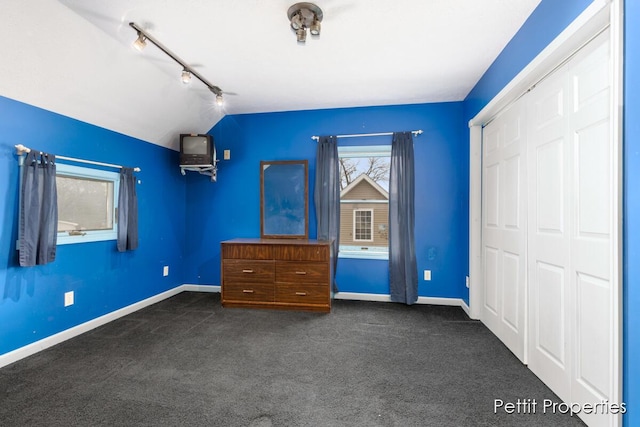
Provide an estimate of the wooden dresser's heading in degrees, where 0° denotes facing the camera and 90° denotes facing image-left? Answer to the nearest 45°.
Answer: approximately 0°

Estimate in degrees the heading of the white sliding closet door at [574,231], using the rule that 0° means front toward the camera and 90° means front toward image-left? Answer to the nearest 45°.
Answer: approximately 45°

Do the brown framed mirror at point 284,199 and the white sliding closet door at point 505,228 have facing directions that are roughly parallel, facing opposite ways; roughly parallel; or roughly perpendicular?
roughly perpendicular

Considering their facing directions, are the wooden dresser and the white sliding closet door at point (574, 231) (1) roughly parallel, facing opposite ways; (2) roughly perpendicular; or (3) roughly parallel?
roughly perpendicular

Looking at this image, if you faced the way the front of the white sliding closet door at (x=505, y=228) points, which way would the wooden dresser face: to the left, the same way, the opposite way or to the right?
to the left

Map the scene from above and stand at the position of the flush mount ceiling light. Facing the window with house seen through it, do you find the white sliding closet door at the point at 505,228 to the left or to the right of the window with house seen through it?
right

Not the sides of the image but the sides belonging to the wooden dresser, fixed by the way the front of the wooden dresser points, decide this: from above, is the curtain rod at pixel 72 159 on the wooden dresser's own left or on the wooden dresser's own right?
on the wooden dresser's own right

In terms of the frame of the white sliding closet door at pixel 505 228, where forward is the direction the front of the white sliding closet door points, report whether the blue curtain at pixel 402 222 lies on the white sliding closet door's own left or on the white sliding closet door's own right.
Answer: on the white sliding closet door's own right

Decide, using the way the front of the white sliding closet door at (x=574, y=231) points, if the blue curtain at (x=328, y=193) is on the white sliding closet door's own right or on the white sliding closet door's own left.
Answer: on the white sliding closet door's own right
